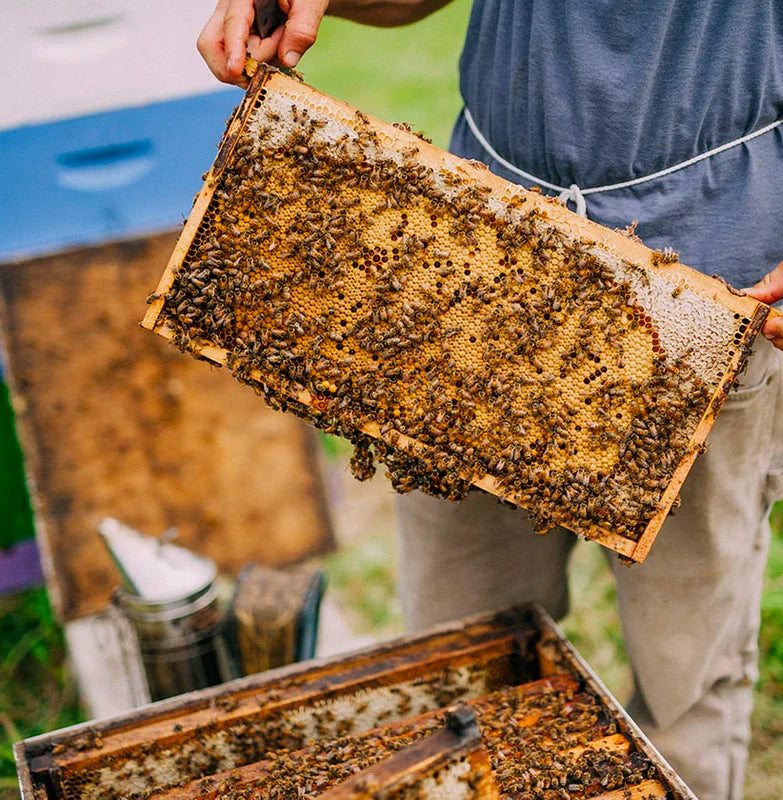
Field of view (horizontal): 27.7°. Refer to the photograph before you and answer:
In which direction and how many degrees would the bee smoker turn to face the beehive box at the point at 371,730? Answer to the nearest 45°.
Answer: approximately 90° to its left

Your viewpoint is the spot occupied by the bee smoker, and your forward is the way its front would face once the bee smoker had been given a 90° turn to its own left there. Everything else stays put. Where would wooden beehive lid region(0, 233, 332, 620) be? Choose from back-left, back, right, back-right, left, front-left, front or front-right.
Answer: back

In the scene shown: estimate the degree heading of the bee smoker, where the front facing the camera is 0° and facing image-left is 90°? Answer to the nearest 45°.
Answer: approximately 90°
